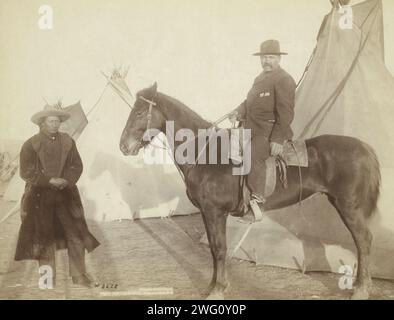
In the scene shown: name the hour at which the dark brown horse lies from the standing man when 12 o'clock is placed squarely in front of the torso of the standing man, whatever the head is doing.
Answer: The dark brown horse is roughly at 10 o'clock from the standing man.

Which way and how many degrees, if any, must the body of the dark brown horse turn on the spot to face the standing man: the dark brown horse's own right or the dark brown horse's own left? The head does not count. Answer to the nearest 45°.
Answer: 0° — it already faces them

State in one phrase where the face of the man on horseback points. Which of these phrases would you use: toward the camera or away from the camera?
toward the camera

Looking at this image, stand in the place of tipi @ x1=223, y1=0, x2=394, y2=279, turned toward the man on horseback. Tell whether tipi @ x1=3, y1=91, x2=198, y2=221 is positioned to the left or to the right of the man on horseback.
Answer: right

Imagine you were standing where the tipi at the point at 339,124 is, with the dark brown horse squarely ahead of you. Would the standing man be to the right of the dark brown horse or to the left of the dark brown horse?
right

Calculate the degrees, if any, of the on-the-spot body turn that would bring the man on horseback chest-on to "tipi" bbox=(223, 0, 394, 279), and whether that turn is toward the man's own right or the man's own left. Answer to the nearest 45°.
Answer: approximately 180°

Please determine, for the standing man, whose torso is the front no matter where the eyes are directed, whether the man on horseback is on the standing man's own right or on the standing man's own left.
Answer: on the standing man's own left

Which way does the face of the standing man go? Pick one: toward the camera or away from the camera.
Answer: toward the camera

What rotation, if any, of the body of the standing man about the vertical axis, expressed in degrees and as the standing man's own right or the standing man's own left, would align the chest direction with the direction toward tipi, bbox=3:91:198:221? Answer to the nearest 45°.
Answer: approximately 135° to the standing man's own left

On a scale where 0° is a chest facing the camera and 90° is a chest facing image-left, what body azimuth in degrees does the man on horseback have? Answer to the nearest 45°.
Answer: approximately 45°

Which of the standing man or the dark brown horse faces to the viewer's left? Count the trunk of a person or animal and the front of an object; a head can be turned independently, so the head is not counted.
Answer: the dark brown horse

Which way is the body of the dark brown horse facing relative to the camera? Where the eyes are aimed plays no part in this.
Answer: to the viewer's left

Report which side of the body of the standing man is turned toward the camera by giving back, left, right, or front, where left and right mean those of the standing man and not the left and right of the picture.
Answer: front

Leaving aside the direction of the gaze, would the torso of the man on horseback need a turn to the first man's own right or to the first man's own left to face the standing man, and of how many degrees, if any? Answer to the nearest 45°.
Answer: approximately 45° to the first man's own right

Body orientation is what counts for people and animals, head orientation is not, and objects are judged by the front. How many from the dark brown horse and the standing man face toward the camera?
1

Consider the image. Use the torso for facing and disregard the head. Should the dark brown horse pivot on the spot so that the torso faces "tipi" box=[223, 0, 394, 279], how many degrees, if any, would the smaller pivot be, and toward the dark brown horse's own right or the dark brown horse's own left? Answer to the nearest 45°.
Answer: approximately 135° to the dark brown horse's own right
